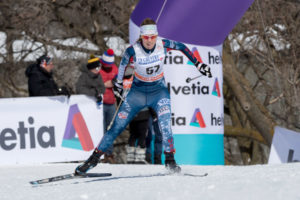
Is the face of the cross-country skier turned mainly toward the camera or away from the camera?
toward the camera

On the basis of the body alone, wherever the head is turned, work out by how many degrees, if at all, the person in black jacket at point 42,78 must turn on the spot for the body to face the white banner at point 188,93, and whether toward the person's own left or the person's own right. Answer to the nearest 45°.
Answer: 0° — they already face it

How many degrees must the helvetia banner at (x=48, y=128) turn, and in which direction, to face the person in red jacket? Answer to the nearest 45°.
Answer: approximately 90° to its left

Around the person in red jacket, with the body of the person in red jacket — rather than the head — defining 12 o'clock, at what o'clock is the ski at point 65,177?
The ski is roughly at 11 o'clock from the person in red jacket.

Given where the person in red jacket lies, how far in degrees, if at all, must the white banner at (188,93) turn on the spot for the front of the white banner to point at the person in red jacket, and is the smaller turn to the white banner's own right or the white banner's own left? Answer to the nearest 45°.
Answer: approximately 90° to the white banner's own right

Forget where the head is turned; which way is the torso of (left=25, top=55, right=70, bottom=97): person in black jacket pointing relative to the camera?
to the viewer's right

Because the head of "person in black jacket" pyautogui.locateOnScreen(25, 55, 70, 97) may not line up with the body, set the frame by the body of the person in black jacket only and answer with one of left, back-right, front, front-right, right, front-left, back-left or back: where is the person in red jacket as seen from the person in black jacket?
front

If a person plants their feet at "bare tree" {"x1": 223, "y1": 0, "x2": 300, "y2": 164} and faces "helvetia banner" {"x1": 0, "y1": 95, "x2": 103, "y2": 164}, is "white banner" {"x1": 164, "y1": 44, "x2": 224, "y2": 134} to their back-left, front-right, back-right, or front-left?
front-left

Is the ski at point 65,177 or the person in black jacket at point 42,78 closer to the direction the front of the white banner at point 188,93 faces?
the ski

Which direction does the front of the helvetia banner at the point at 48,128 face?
toward the camera

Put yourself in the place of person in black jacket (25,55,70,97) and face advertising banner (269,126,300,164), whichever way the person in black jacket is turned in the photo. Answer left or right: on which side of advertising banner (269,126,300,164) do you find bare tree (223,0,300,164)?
left

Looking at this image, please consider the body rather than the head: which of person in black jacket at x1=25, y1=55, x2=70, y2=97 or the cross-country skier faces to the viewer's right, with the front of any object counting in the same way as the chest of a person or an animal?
the person in black jacket

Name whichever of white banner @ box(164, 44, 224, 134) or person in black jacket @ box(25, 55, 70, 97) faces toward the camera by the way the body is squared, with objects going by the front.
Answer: the white banner

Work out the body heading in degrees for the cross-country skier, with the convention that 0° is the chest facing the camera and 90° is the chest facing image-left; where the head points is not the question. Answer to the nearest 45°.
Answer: approximately 0°
